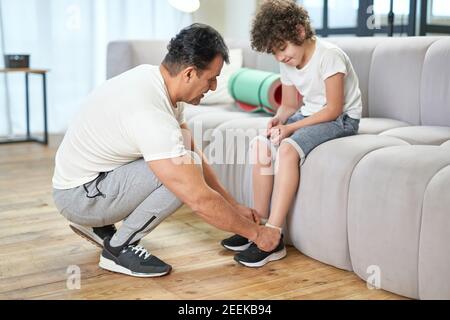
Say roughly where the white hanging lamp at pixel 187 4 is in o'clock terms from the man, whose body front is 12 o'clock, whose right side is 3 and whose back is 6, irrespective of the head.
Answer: The white hanging lamp is roughly at 9 o'clock from the man.

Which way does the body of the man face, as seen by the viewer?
to the viewer's right

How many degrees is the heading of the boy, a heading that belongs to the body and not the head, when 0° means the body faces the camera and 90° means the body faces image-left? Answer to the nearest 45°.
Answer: approximately 45°

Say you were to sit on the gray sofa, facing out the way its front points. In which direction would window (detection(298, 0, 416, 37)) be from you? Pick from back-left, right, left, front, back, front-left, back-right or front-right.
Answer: back-right

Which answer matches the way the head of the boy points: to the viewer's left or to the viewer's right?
to the viewer's left

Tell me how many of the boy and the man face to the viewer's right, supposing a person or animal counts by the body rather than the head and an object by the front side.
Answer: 1

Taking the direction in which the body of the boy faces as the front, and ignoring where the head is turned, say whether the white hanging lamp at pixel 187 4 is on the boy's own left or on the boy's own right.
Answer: on the boy's own right

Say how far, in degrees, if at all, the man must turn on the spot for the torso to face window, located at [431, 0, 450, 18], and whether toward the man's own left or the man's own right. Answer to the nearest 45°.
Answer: approximately 45° to the man's own left

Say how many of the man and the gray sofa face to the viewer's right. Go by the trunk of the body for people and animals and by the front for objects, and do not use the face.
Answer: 1
